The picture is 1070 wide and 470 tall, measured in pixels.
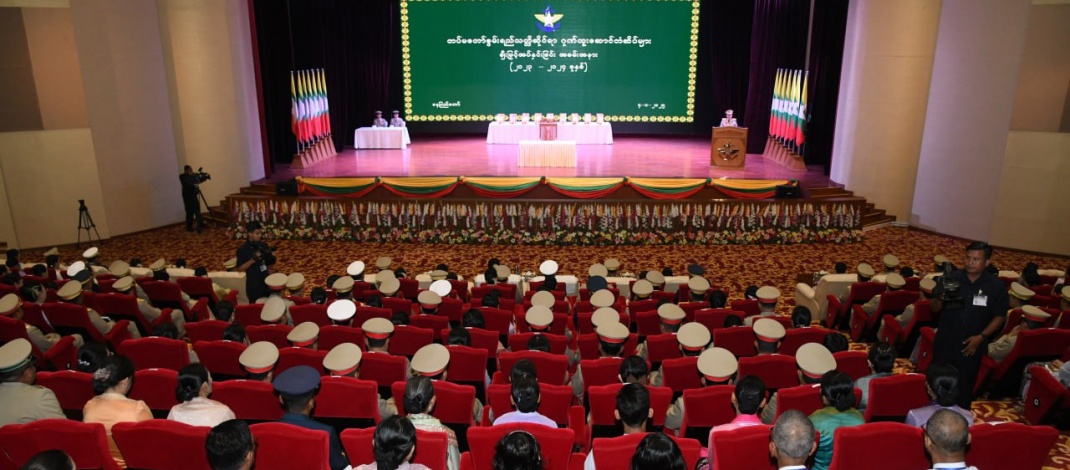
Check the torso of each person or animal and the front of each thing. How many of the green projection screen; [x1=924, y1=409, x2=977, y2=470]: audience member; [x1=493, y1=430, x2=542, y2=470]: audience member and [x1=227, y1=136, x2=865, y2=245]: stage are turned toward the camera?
2

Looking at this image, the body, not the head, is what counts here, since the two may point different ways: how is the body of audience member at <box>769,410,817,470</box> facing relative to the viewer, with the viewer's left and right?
facing away from the viewer

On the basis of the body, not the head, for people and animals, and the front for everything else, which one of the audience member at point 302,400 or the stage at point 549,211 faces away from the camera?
the audience member

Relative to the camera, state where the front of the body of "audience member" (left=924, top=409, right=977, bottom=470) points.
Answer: away from the camera

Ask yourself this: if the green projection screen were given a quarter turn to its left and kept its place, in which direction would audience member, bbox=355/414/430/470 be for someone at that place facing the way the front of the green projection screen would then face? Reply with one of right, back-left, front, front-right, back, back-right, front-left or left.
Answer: right

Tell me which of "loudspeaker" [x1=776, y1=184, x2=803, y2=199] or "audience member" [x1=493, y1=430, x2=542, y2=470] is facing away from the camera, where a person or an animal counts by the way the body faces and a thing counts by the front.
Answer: the audience member

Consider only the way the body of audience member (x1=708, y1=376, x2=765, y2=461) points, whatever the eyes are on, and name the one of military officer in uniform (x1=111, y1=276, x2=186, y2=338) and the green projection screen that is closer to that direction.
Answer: the green projection screen

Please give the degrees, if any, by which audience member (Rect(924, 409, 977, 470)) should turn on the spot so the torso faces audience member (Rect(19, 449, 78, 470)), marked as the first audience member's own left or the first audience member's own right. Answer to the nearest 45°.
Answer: approximately 135° to the first audience member's own left

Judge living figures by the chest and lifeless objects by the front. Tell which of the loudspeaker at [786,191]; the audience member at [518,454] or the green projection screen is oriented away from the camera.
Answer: the audience member

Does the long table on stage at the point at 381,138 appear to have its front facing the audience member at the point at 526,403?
yes

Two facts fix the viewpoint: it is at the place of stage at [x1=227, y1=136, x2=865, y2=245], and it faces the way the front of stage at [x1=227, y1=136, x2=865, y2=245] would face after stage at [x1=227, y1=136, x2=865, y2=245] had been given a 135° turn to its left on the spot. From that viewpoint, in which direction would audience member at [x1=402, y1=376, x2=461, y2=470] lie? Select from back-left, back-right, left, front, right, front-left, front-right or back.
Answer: back-right

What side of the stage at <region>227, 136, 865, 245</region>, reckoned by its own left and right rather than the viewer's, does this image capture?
front

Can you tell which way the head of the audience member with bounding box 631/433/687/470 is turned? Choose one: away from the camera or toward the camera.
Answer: away from the camera

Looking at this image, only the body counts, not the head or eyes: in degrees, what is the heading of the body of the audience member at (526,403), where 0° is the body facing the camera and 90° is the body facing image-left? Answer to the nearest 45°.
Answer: approximately 180°

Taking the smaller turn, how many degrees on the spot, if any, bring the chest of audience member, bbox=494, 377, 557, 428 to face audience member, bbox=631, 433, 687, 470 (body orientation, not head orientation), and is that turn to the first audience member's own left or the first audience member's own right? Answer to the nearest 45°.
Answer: approximately 135° to the first audience member's own right

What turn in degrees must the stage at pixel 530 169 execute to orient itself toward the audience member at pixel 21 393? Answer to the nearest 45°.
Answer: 0° — it already faces them

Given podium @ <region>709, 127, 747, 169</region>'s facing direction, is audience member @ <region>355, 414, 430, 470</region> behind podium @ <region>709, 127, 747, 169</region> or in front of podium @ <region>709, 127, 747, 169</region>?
in front

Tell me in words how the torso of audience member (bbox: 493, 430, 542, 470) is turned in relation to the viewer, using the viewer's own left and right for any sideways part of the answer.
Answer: facing away from the viewer

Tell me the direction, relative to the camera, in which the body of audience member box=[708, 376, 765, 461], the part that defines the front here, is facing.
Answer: away from the camera
